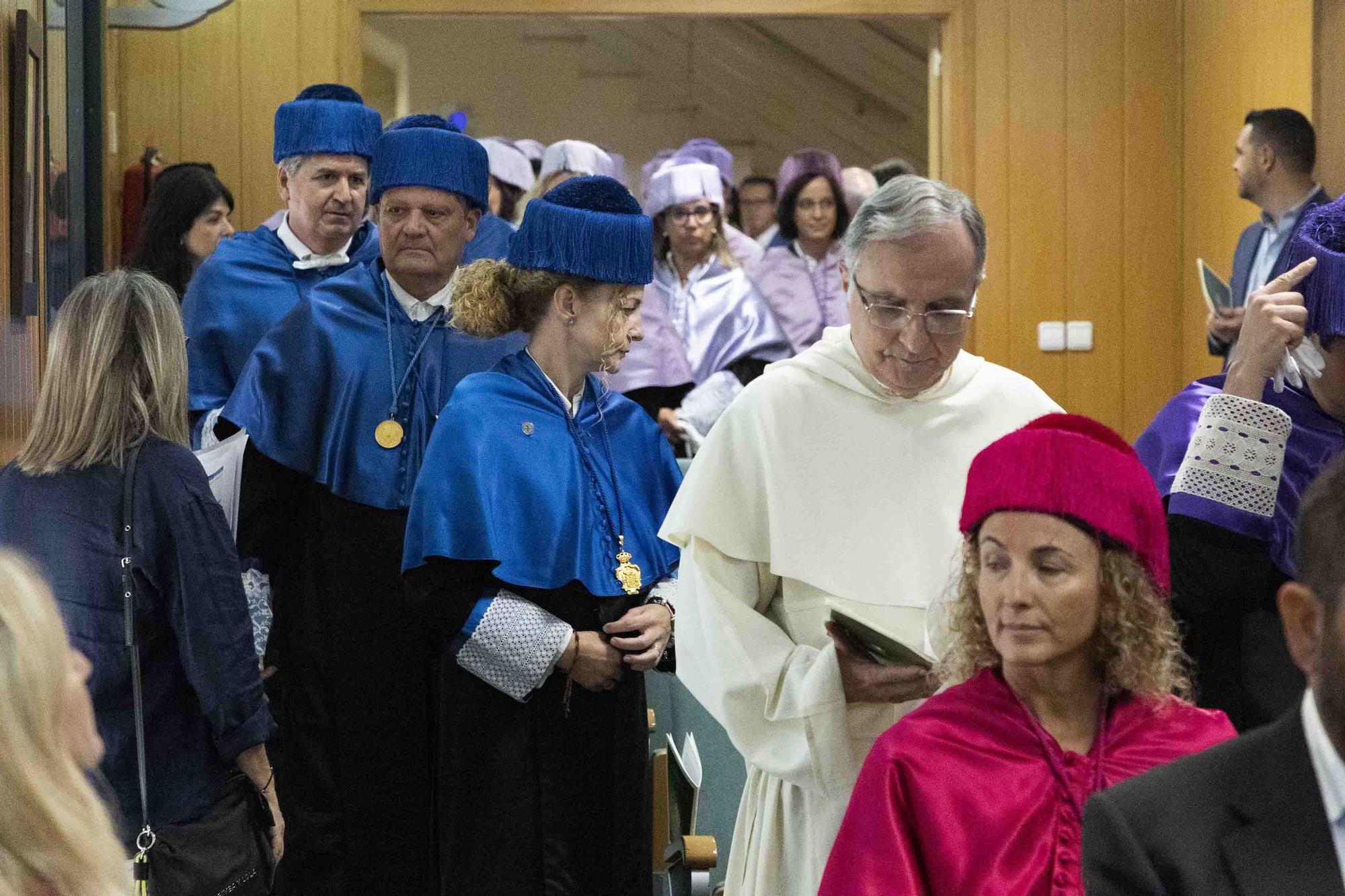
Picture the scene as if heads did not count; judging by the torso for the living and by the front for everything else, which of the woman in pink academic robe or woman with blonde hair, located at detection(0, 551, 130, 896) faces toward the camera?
the woman in pink academic robe

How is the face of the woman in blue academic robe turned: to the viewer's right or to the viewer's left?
to the viewer's right

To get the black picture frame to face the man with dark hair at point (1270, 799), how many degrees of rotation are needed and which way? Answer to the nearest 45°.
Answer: approximately 90° to its right

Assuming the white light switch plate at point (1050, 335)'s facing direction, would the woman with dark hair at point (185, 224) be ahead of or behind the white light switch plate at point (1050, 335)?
ahead

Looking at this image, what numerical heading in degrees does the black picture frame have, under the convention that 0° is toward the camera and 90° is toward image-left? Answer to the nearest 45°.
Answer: approximately 270°

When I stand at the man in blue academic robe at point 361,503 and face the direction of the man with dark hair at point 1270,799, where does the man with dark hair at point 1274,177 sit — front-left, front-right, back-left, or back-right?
back-left

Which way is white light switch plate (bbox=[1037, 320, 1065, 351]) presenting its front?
toward the camera

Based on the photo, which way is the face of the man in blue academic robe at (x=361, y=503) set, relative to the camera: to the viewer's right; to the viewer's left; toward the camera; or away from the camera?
toward the camera

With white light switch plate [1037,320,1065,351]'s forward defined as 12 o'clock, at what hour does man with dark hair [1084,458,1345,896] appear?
The man with dark hair is roughly at 12 o'clock from the white light switch plate.

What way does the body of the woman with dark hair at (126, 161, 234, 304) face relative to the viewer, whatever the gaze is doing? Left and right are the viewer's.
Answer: facing to the right of the viewer

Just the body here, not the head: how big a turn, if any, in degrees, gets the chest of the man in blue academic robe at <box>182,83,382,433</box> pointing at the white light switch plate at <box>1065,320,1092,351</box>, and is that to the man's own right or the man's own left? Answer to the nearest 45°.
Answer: approximately 90° to the man's own left
